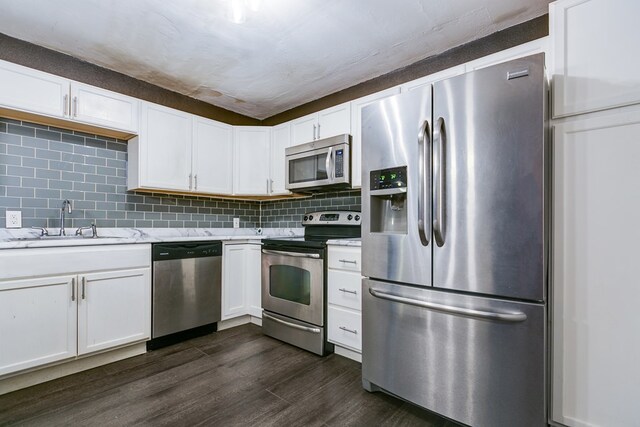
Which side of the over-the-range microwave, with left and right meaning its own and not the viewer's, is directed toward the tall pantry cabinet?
left

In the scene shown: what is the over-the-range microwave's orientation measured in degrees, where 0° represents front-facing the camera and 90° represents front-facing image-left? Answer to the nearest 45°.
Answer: approximately 45°

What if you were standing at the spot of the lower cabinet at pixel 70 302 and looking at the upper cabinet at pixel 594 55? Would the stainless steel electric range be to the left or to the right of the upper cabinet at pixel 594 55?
left

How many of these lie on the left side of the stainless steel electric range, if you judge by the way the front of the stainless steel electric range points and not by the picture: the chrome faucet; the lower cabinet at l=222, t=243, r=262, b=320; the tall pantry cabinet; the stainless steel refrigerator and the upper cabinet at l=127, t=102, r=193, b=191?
2

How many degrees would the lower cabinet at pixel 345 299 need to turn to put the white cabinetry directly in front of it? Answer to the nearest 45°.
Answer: approximately 45° to its right

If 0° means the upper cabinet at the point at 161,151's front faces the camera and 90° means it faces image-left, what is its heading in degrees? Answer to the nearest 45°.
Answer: approximately 315°

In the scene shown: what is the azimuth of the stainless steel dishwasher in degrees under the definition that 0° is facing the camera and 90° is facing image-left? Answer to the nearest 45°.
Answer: approximately 315°

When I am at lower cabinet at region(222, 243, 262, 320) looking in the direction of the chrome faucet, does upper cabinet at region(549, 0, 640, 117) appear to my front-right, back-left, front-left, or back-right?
back-left

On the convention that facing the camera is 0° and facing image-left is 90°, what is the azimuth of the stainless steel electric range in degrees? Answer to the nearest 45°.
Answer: approximately 45°

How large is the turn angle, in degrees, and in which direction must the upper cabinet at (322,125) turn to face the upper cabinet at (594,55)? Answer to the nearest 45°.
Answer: approximately 90° to its left

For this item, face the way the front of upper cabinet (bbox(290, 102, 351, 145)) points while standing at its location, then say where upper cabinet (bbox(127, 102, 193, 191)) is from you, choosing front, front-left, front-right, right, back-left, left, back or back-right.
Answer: front-right

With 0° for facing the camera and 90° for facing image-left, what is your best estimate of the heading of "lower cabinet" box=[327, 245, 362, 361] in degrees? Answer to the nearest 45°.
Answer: approximately 45°
